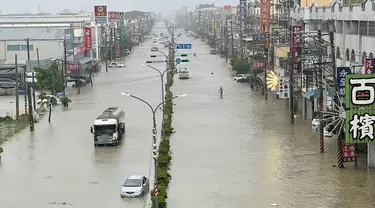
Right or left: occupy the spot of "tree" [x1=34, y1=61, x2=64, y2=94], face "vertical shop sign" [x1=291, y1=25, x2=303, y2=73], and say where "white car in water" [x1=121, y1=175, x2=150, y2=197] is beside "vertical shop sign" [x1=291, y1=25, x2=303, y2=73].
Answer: right

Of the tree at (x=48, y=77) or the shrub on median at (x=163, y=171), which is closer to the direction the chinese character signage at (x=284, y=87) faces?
the shrub on median

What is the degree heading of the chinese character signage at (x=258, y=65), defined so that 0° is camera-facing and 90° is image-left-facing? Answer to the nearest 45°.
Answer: approximately 0°

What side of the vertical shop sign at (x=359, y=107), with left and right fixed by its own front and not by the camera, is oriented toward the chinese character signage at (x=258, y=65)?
back

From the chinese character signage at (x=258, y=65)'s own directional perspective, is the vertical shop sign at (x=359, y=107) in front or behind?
in front

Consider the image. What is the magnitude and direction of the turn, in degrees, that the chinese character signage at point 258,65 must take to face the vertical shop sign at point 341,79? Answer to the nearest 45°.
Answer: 0° — it already faces it

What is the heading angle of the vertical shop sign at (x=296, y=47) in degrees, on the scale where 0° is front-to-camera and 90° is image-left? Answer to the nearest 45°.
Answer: approximately 0°
